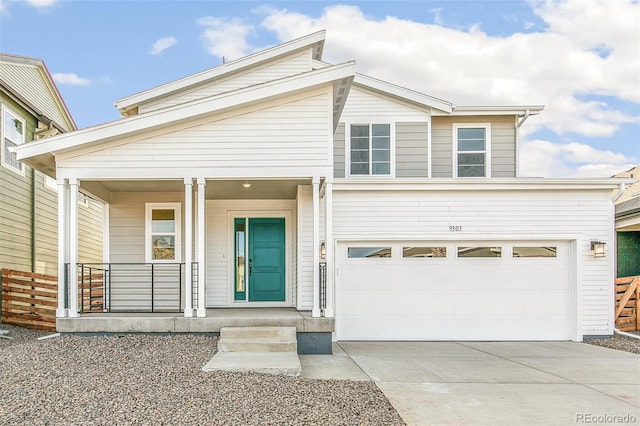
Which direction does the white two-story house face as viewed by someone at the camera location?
facing the viewer

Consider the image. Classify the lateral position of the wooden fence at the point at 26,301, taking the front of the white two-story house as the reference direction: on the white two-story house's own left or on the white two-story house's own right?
on the white two-story house's own right

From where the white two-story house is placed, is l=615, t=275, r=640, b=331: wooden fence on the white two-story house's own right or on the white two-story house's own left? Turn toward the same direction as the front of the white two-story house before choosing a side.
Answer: on the white two-story house's own left
